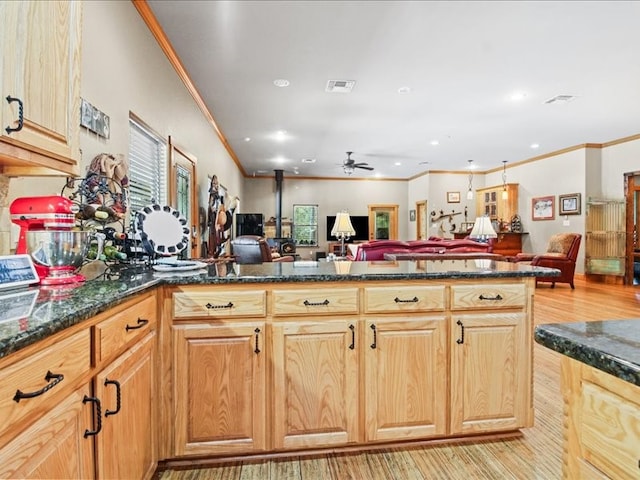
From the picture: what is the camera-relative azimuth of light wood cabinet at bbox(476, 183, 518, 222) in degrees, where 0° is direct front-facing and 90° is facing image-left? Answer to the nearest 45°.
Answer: approximately 45°

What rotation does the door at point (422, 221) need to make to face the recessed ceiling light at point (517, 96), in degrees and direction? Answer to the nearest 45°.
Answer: approximately 45° to its left

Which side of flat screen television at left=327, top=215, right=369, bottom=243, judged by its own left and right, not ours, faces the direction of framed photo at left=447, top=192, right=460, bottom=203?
left

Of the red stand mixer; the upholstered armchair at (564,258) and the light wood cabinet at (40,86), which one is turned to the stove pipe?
the upholstered armchair

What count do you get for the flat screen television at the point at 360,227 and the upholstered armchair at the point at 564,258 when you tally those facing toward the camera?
1

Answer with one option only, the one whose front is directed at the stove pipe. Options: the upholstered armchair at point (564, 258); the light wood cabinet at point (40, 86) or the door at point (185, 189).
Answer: the upholstered armchair

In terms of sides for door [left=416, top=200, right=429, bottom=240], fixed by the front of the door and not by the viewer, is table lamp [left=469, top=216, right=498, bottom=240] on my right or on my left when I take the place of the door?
on my left

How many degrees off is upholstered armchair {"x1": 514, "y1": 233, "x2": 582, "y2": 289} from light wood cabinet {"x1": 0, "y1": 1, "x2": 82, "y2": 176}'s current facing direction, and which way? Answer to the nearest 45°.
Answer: approximately 45° to its left

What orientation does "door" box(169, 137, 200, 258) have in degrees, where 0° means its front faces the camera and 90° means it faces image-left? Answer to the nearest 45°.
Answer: approximately 315°

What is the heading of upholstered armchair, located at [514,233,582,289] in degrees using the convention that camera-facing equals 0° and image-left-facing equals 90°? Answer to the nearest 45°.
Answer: approximately 90°
